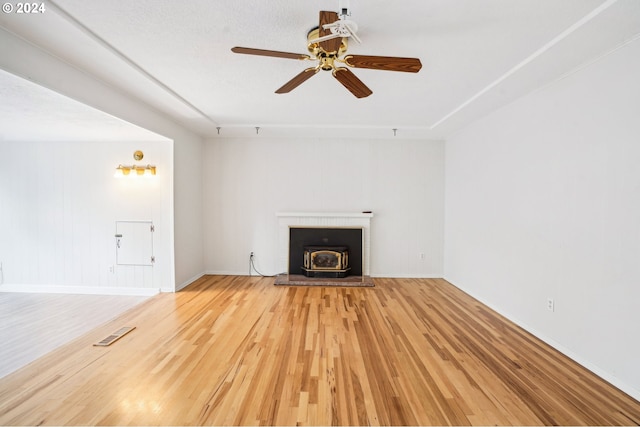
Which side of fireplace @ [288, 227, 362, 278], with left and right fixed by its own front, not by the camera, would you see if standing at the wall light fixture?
right

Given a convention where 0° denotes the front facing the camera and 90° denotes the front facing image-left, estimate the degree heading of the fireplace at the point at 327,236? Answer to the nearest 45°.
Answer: approximately 0°

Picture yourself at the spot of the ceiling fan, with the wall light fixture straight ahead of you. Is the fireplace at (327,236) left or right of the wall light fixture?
right

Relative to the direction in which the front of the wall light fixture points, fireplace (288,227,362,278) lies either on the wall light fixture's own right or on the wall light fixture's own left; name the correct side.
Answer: on the wall light fixture's own left

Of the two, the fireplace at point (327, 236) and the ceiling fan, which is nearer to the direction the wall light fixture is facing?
the ceiling fan

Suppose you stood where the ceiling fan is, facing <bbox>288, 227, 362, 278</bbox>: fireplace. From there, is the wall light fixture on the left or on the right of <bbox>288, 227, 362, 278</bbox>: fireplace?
left

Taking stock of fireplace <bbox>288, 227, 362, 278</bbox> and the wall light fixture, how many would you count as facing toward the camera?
2

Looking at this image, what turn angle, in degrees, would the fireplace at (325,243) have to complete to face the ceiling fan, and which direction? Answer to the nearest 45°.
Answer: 0° — it already faces it

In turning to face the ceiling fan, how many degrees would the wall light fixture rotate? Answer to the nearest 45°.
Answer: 0° — it already faces it

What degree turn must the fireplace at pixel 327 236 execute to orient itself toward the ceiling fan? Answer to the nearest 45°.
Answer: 0° — it already faces it

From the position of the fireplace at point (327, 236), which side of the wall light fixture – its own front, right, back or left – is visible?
left

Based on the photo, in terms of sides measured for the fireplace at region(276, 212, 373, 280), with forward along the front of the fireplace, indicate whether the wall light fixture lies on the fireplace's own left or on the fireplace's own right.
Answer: on the fireplace's own right
